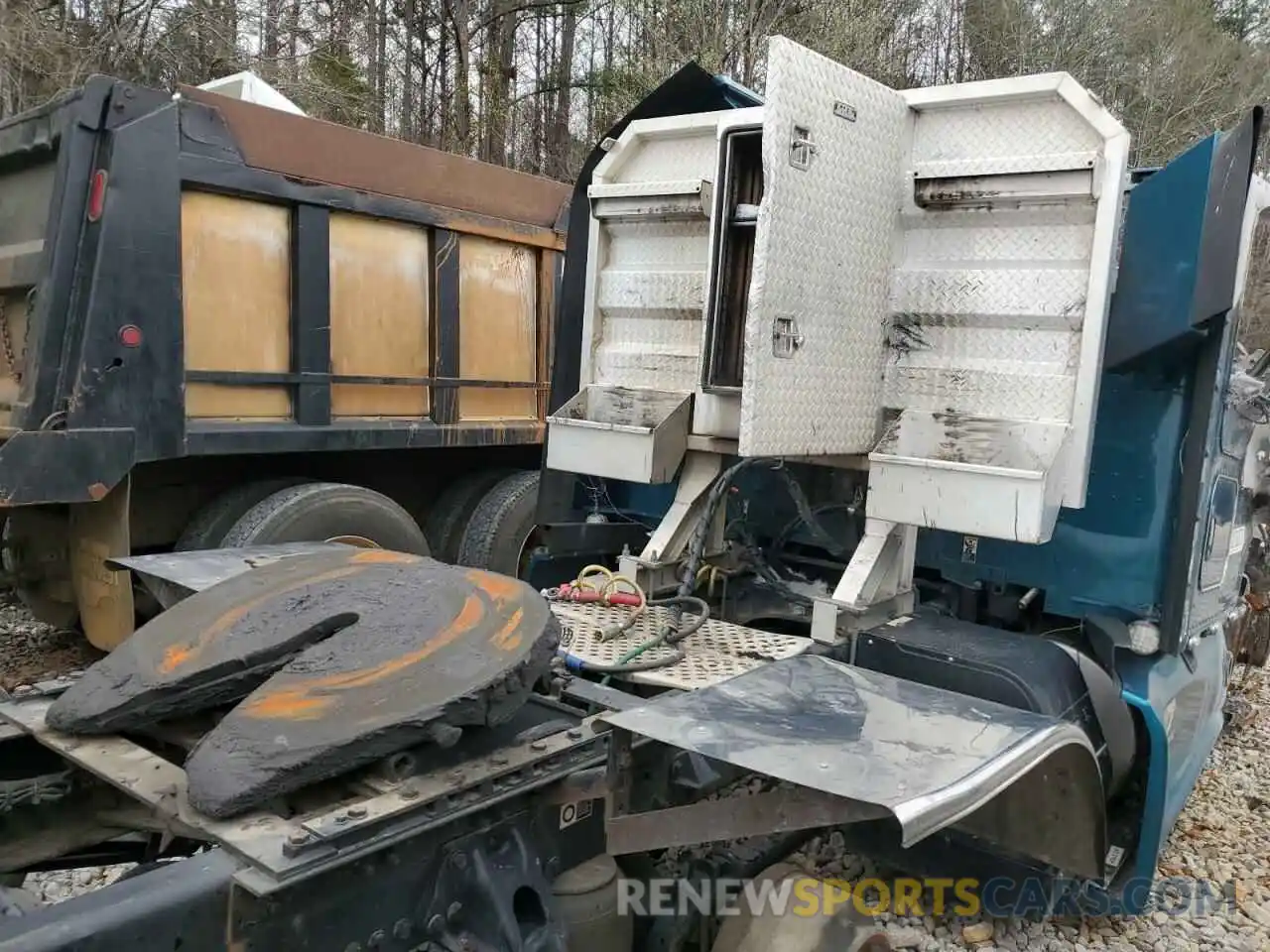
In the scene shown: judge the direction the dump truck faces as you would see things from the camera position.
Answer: facing away from the viewer and to the right of the viewer
